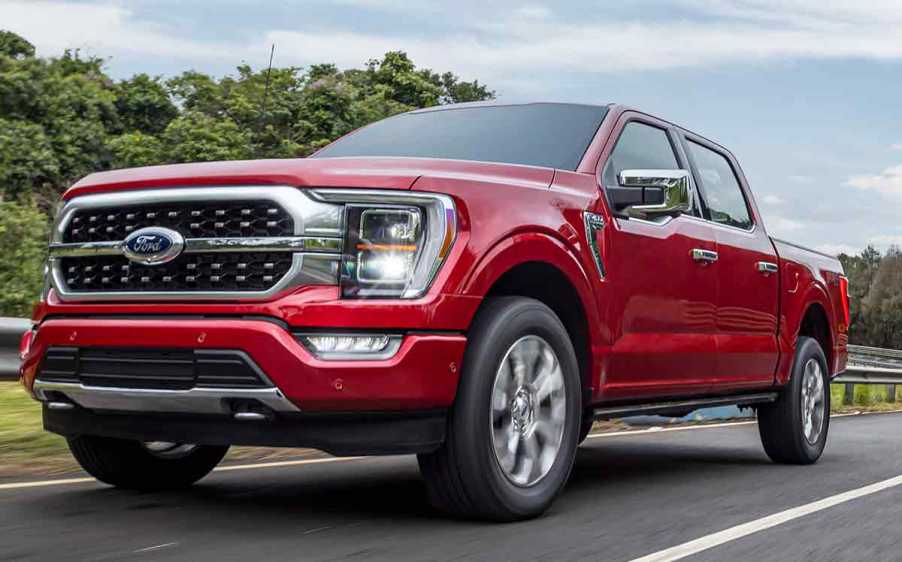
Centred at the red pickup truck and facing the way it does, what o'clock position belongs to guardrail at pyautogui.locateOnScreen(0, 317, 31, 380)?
The guardrail is roughly at 3 o'clock from the red pickup truck.

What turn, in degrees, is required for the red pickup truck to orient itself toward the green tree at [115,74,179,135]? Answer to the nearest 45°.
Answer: approximately 135° to its right

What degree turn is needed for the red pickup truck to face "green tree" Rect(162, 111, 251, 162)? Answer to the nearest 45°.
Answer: approximately 135° to its right

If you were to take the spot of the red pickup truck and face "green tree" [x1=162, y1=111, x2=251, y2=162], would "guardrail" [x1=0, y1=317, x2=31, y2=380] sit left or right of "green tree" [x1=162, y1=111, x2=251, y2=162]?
left

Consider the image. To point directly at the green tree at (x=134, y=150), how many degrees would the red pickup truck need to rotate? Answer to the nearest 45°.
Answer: approximately 135° to its right

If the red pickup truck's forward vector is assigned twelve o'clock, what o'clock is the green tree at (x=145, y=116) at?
The green tree is roughly at 4 o'clock from the red pickup truck.

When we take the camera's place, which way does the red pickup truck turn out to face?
facing the viewer and to the left of the viewer

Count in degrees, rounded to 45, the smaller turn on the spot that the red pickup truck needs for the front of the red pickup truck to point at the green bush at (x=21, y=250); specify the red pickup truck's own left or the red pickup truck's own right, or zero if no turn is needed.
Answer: approximately 135° to the red pickup truck's own right
